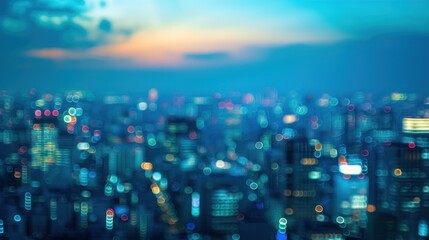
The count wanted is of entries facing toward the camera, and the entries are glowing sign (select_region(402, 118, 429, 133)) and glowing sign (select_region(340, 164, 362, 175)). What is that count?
2

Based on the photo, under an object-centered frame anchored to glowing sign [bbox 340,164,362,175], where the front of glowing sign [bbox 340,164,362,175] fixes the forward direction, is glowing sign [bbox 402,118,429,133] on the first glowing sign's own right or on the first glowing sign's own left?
on the first glowing sign's own left

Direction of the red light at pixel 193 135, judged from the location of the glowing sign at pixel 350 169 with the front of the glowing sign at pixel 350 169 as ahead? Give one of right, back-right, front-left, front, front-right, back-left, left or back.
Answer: right

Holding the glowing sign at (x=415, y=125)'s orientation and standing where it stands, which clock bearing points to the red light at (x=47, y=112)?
The red light is roughly at 2 o'clock from the glowing sign.

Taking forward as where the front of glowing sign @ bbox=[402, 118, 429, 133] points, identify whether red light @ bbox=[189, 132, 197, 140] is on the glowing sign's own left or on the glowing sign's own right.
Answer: on the glowing sign's own right

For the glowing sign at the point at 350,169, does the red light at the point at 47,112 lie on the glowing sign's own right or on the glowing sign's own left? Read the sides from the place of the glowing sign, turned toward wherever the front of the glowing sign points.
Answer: on the glowing sign's own right
